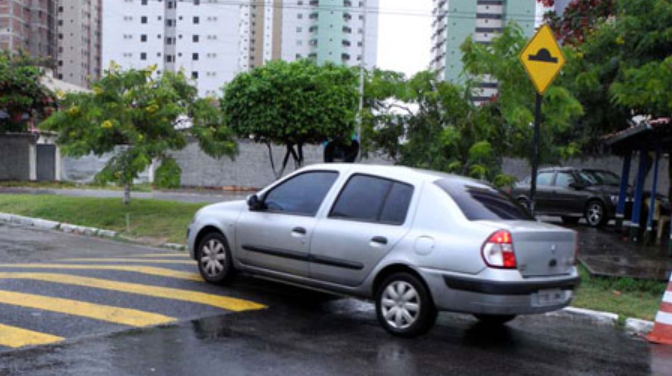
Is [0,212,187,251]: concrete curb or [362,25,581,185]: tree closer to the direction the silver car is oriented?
the concrete curb

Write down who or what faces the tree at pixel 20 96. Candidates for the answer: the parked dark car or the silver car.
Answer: the silver car

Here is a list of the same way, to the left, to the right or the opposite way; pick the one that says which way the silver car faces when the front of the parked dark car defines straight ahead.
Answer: the opposite way

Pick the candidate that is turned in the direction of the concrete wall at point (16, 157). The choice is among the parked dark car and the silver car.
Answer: the silver car

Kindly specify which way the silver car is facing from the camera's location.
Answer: facing away from the viewer and to the left of the viewer

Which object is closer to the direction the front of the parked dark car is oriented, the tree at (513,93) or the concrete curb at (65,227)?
the tree

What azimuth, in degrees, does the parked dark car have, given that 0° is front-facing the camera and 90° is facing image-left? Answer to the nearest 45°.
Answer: approximately 315°

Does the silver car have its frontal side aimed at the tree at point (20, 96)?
yes
